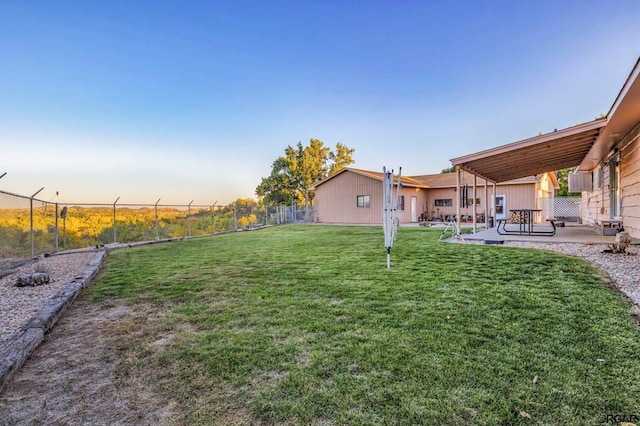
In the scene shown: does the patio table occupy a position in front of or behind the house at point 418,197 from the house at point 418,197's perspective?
in front

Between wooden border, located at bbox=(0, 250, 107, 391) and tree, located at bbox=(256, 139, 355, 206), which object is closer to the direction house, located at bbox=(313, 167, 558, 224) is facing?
the wooden border

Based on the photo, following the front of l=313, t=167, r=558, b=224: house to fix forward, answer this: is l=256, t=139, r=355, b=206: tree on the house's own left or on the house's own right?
on the house's own right

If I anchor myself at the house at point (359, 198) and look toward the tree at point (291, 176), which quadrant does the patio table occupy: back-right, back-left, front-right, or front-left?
back-left

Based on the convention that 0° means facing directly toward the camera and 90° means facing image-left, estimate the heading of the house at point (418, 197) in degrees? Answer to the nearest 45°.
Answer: approximately 0°

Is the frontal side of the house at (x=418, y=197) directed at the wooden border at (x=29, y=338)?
yes

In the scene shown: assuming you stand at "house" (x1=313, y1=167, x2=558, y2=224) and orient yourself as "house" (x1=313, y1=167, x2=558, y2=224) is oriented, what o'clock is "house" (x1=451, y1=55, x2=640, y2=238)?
"house" (x1=451, y1=55, x2=640, y2=238) is roughly at 11 o'clock from "house" (x1=313, y1=167, x2=558, y2=224).

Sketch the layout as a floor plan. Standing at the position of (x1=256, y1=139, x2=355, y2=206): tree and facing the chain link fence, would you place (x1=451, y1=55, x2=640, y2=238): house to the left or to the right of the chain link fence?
left

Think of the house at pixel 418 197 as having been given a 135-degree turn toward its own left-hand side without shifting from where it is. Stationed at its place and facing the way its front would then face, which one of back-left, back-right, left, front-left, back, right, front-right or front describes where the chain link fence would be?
back

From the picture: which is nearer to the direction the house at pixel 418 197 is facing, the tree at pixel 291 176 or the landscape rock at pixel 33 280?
the landscape rock

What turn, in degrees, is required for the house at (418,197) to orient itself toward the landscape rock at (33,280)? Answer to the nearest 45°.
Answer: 0° — it already faces it
